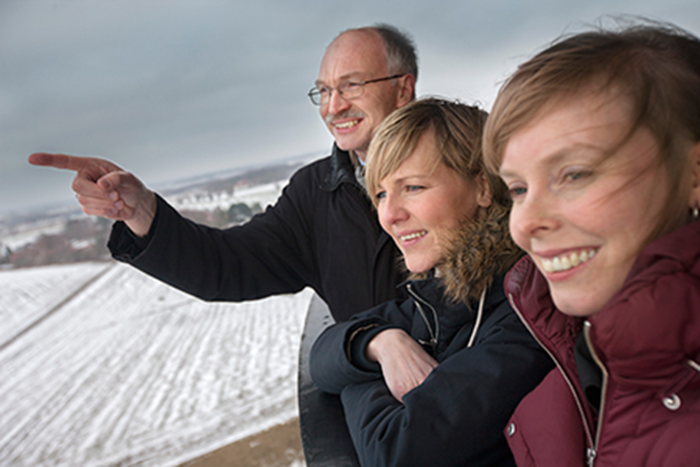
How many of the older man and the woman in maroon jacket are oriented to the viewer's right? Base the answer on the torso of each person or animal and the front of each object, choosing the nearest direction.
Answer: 0

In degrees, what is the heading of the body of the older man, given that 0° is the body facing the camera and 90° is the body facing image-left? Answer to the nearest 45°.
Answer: approximately 45°

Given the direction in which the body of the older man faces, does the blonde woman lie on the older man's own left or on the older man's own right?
on the older man's own left

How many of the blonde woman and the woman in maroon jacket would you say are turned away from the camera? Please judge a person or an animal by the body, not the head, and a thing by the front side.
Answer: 0

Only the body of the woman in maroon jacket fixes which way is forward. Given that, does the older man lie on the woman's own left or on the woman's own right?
on the woman's own right

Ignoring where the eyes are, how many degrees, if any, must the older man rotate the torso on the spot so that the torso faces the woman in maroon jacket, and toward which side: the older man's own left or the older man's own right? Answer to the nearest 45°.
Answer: approximately 45° to the older man's own left

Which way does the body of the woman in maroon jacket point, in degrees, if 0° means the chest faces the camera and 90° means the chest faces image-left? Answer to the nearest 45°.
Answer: approximately 45°
